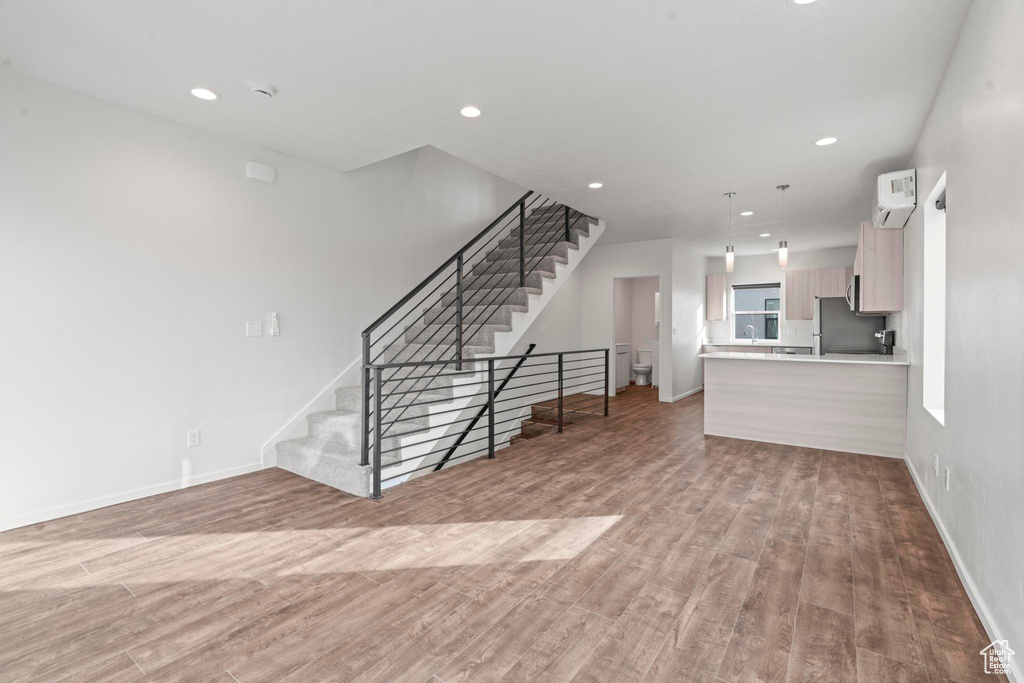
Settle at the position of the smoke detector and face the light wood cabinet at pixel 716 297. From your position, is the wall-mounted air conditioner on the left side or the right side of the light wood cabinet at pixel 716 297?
right

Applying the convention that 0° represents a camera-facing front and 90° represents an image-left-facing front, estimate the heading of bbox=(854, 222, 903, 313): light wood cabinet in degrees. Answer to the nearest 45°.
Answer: approximately 90°

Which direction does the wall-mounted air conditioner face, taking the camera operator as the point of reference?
facing to the left of the viewer

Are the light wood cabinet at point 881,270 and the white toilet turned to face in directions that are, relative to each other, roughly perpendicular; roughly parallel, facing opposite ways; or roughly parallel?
roughly perpendicular

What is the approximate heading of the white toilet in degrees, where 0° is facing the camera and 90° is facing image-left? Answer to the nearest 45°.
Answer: approximately 0°

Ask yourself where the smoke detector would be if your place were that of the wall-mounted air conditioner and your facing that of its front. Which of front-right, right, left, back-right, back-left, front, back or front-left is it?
front-left

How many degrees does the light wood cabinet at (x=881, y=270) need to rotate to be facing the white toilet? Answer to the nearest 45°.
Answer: approximately 45° to its right

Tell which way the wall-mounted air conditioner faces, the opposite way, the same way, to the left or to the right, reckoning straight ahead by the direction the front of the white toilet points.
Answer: to the right
